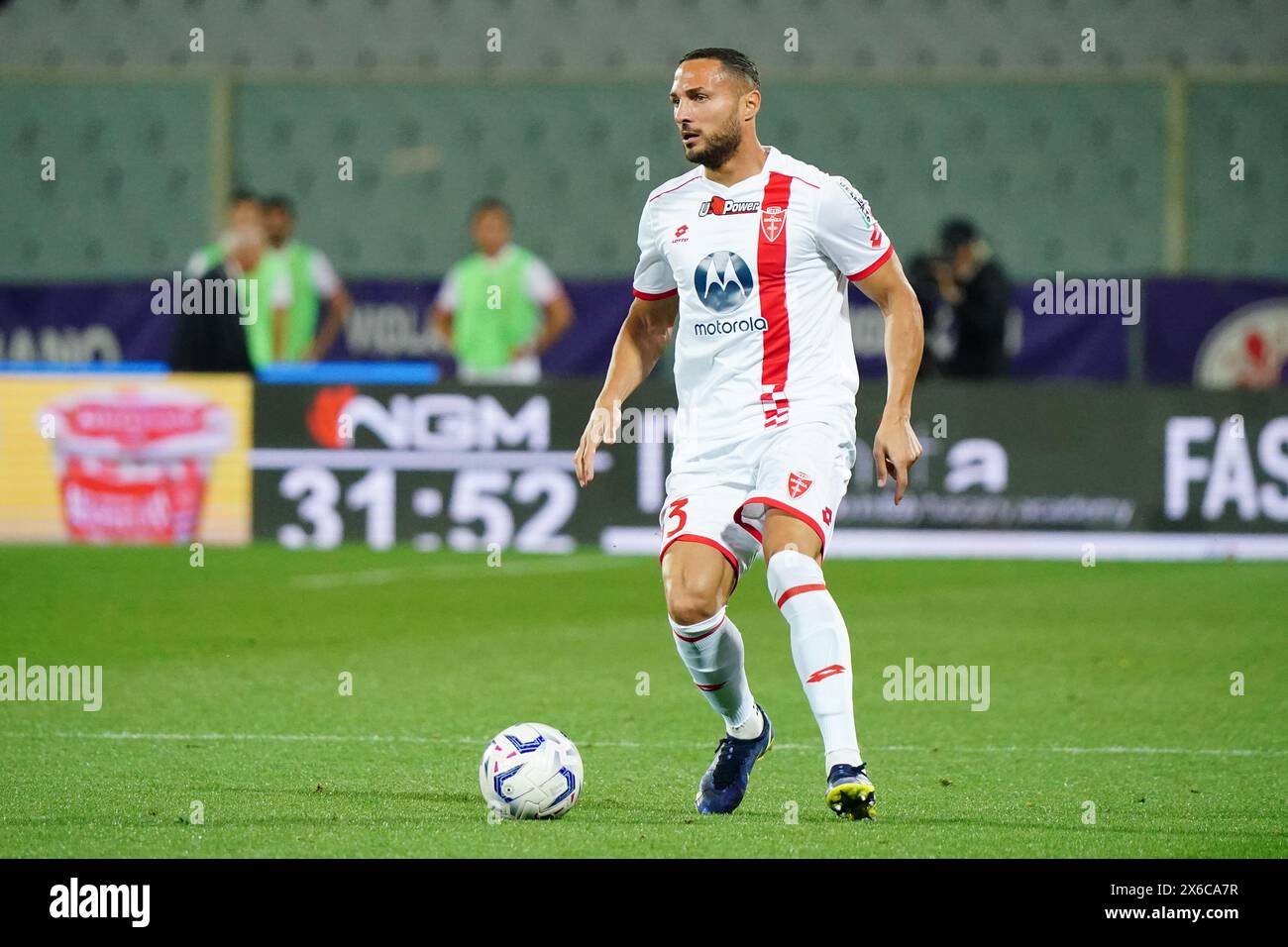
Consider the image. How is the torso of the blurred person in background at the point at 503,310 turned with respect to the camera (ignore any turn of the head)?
toward the camera

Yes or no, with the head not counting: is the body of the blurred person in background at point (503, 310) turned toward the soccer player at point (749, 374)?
yes

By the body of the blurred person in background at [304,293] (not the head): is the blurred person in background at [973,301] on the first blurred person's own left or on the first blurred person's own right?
on the first blurred person's own left

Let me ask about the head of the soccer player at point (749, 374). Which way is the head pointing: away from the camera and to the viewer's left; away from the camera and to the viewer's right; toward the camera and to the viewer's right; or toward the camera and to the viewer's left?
toward the camera and to the viewer's left

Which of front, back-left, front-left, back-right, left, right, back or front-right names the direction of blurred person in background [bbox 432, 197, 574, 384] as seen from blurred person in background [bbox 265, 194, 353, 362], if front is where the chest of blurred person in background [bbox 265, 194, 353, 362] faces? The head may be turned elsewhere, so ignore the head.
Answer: left

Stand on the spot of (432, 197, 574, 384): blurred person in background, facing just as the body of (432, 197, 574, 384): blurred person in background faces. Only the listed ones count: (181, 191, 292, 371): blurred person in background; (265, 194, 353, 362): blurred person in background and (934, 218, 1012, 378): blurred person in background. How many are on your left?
1

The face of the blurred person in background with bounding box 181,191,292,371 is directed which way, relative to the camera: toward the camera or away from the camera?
toward the camera

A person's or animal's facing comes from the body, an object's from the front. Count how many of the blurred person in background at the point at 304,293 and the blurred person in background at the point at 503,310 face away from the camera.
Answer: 0

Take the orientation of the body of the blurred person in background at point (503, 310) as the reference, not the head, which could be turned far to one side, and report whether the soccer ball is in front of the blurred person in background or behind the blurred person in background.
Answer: in front

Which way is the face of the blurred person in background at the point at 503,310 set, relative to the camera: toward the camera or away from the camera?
toward the camera

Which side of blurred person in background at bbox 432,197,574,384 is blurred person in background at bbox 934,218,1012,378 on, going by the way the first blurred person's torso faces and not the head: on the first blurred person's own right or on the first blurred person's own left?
on the first blurred person's own left

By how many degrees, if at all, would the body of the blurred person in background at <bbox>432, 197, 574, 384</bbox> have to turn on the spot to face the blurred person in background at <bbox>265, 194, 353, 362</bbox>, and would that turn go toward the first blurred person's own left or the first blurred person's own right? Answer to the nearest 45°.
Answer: approximately 135° to the first blurred person's own right

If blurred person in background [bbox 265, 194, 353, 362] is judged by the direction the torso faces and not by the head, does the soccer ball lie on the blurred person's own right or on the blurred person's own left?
on the blurred person's own left

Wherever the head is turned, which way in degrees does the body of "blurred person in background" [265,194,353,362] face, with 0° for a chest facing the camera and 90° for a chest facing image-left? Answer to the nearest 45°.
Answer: approximately 45°

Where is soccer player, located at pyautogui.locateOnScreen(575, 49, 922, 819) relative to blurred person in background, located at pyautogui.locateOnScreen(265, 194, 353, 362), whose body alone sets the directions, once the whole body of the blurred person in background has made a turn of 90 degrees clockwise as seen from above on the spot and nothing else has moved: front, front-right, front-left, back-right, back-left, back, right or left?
back-left
